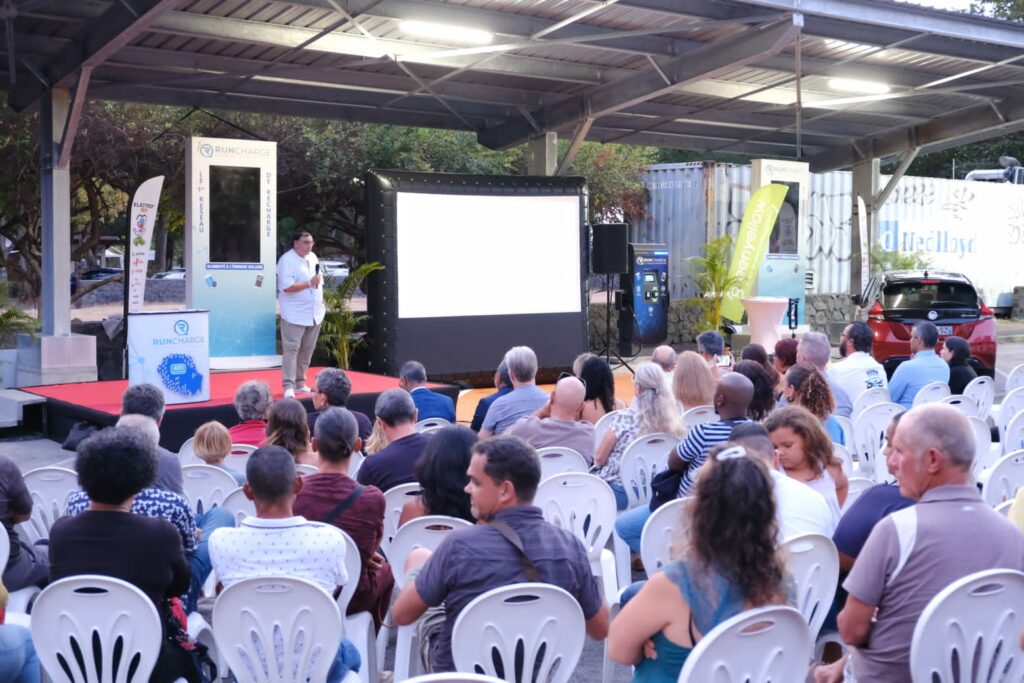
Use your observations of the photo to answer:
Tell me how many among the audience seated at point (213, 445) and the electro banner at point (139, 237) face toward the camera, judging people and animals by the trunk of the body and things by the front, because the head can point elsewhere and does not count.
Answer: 1

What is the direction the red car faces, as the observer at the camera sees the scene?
facing away from the viewer

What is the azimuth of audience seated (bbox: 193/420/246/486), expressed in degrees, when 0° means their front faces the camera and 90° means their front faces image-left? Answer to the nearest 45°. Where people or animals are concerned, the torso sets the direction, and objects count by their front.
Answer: approximately 180°

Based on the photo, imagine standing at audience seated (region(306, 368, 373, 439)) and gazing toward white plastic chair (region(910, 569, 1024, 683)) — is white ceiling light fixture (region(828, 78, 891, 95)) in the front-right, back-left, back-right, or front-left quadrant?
back-left

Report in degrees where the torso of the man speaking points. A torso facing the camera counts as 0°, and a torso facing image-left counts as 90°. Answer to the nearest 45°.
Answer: approximately 315°

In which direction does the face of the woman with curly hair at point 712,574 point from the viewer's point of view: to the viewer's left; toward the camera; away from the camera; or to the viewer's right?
away from the camera

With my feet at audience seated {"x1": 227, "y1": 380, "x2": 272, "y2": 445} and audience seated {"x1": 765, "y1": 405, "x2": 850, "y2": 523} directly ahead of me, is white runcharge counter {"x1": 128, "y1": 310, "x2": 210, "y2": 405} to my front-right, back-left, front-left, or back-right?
back-left

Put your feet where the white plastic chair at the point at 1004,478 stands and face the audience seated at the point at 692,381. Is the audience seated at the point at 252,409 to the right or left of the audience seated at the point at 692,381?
left

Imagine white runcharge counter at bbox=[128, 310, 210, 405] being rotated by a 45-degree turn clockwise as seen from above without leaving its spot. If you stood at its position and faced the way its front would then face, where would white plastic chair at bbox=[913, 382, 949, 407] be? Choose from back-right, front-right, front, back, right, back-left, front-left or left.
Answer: left

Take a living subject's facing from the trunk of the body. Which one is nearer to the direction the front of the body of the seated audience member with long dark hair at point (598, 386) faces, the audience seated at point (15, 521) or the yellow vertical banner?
the yellow vertical banner

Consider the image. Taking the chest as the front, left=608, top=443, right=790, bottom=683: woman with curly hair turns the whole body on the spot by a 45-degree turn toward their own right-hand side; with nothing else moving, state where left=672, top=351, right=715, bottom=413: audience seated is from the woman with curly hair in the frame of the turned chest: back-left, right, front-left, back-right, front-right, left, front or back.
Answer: front

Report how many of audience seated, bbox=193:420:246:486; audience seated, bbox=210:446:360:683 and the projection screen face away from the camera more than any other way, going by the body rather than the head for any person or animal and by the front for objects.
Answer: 2

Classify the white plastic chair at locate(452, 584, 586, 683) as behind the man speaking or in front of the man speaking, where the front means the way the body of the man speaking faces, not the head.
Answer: in front

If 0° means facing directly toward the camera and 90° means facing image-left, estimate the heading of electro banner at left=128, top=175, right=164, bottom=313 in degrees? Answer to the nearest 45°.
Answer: approximately 0°

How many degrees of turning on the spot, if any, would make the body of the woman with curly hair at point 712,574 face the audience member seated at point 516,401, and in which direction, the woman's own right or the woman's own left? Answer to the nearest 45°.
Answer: approximately 45° to the woman's own right

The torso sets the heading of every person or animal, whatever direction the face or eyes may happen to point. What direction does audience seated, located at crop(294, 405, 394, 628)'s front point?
away from the camera

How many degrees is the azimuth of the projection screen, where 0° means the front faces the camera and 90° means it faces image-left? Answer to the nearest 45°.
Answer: approximately 315°
